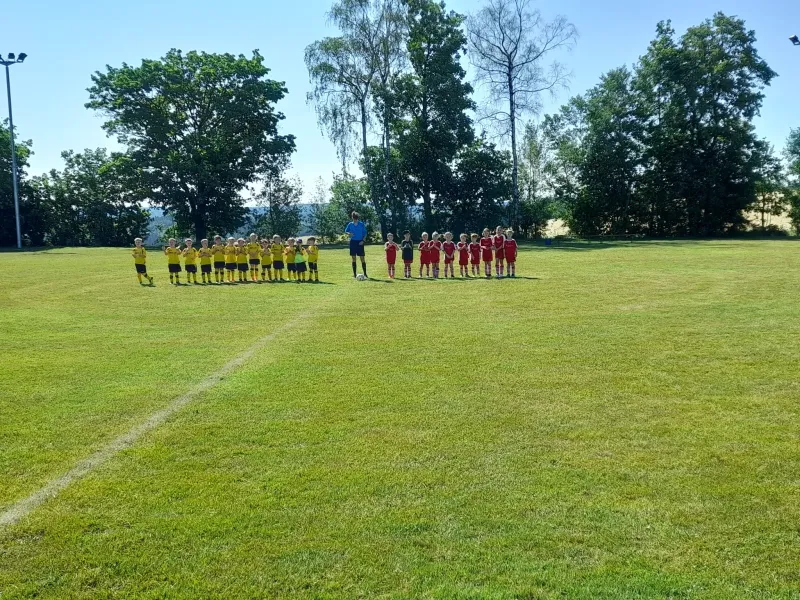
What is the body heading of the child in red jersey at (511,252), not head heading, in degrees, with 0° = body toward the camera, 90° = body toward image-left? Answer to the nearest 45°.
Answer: approximately 0°

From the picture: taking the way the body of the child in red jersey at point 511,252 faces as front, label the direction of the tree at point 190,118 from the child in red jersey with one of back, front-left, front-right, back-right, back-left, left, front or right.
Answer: back-right

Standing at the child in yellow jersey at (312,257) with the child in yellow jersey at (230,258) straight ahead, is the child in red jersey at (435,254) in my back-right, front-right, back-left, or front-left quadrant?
back-right

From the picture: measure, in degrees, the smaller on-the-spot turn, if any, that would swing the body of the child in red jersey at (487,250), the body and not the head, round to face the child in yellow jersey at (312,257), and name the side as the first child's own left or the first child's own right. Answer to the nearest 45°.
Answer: approximately 90° to the first child's own right

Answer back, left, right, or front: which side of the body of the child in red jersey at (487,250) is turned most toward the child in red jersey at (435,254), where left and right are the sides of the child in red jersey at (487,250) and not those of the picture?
right

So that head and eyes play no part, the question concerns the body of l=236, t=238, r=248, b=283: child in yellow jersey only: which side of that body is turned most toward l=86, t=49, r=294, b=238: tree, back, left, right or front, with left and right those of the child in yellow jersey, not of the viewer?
back

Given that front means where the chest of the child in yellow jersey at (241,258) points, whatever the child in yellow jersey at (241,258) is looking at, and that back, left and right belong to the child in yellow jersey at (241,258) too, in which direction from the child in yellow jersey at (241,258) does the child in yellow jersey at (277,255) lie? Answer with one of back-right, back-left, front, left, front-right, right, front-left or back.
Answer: left

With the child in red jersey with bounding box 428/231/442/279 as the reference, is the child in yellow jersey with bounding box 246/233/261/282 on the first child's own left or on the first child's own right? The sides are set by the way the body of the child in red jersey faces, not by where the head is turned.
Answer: on the first child's own right

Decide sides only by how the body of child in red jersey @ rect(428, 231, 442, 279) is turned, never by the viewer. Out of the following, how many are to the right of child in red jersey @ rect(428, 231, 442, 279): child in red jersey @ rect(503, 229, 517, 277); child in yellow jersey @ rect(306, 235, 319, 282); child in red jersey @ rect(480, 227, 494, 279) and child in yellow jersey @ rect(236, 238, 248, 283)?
2

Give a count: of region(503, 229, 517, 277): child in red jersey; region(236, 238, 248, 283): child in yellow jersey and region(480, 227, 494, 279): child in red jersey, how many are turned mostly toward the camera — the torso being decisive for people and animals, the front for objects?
3

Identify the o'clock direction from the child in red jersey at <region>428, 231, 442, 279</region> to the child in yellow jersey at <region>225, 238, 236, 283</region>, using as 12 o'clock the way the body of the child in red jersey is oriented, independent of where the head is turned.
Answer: The child in yellow jersey is roughly at 3 o'clock from the child in red jersey.

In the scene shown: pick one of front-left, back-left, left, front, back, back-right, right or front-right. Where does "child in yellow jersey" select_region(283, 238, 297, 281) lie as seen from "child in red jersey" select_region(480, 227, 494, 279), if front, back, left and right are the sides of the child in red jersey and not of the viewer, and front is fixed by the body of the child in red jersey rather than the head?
right

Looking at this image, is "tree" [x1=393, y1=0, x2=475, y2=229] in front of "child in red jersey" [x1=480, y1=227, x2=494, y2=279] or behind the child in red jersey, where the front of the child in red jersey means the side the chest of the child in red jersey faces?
behind
